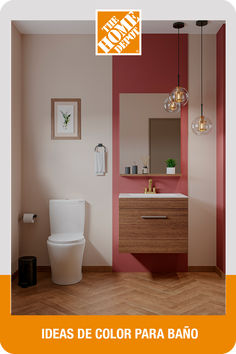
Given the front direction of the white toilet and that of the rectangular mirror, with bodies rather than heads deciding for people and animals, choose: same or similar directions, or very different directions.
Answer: same or similar directions

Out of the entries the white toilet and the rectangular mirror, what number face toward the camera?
2

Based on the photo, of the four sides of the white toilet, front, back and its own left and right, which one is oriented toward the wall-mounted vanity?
left

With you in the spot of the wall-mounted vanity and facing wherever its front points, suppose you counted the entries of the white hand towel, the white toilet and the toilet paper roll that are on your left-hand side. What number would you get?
0

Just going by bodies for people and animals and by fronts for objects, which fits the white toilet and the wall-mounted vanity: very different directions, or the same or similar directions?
same or similar directions

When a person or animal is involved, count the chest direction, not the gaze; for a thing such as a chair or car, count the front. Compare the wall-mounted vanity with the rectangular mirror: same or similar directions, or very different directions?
same or similar directions

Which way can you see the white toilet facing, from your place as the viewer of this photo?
facing the viewer

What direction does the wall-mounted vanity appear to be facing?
toward the camera

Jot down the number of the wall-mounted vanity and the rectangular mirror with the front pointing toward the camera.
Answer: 2

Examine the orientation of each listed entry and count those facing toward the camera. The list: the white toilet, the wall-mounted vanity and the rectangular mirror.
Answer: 3
